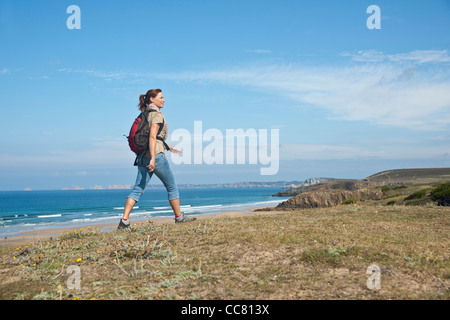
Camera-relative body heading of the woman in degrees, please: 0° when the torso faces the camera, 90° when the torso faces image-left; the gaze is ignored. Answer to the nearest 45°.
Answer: approximately 270°

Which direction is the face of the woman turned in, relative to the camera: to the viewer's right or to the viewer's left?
to the viewer's right

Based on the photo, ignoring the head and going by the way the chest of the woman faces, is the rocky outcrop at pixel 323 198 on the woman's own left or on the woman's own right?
on the woman's own left
